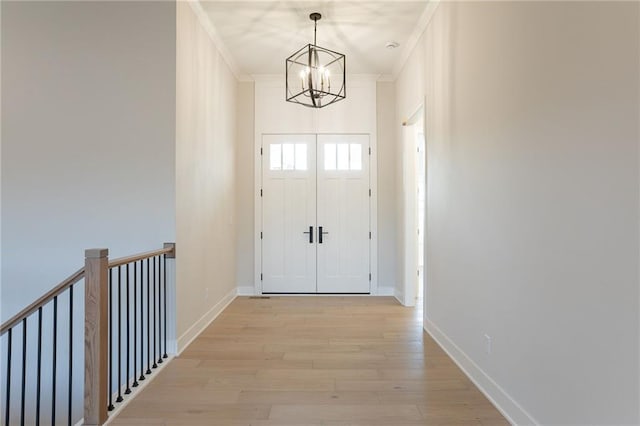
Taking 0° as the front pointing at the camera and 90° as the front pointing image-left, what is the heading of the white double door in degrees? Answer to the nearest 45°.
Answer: approximately 0°

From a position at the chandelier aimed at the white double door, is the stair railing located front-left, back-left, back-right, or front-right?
back-left

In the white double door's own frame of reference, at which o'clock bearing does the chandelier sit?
The chandelier is roughly at 12 o'clock from the white double door.

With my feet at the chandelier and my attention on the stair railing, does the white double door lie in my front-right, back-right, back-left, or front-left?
back-right
